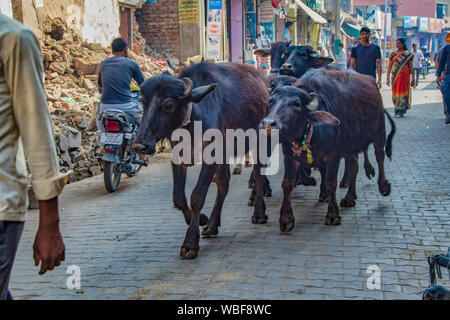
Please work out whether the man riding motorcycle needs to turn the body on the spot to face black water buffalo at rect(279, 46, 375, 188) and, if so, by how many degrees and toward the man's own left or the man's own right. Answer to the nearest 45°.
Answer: approximately 90° to the man's own right

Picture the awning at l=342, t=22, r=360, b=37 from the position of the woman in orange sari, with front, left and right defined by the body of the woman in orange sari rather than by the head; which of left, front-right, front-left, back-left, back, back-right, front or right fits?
back

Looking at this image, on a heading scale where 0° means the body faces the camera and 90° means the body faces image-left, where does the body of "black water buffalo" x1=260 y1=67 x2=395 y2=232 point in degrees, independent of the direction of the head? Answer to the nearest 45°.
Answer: approximately 45°

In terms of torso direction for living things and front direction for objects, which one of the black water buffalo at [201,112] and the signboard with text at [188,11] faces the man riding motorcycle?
the signboard with text

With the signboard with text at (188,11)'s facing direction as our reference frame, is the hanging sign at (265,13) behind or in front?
behind

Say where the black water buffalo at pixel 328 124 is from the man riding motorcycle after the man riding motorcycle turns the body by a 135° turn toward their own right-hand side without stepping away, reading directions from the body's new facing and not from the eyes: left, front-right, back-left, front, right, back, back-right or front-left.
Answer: front

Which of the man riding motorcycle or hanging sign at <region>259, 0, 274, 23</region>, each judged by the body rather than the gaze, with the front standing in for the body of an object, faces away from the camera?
the man riding motorcycle

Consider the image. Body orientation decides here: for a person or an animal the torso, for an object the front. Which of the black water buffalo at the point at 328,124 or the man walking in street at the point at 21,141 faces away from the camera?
the man walking in street

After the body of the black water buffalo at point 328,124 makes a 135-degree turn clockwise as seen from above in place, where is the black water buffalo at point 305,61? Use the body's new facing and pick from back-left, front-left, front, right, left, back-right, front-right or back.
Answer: front

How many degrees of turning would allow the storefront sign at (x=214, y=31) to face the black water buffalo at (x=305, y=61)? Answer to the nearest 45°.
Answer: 0° — it already faces it

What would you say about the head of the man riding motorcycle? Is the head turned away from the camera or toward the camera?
away from the camera
